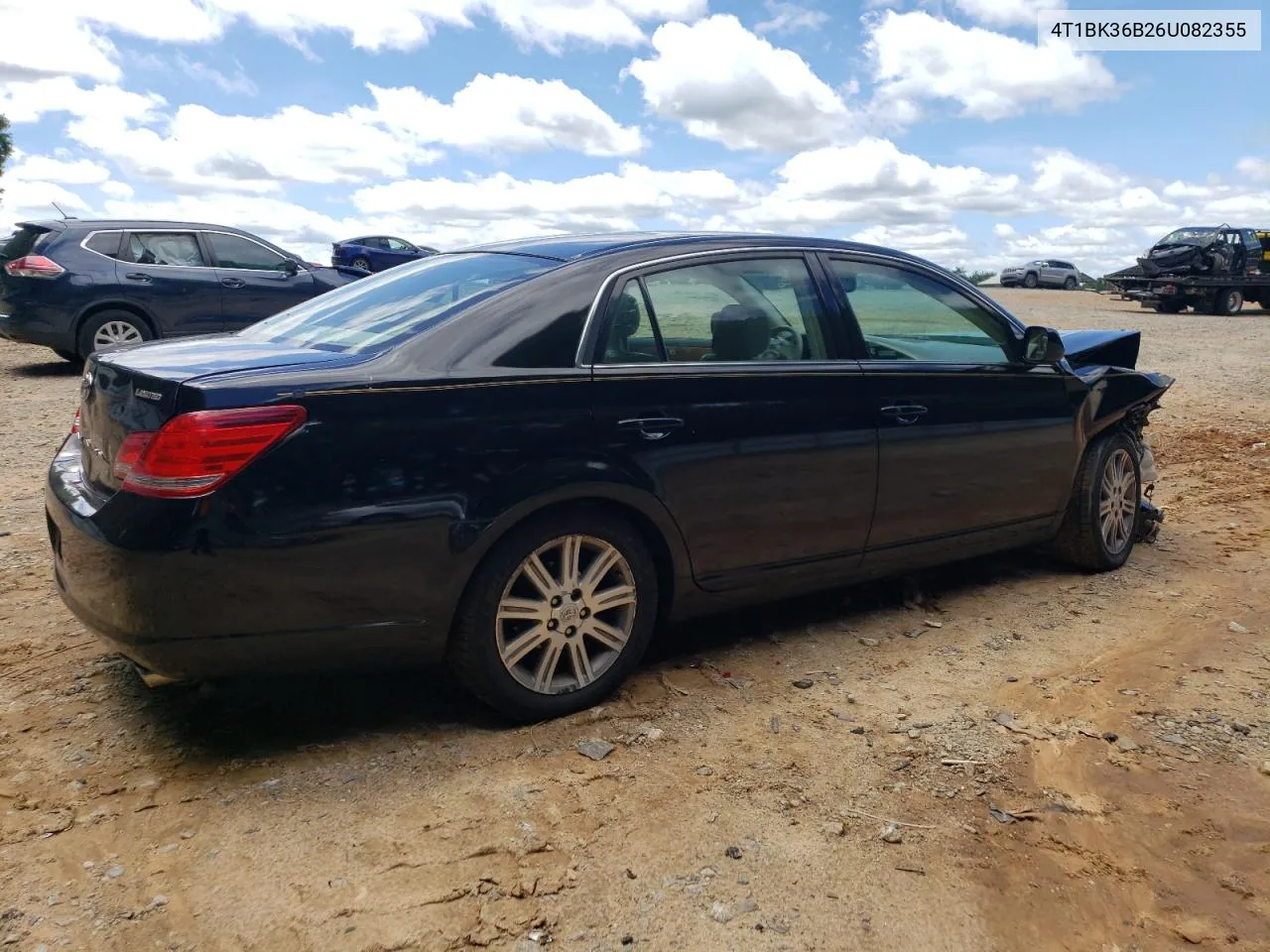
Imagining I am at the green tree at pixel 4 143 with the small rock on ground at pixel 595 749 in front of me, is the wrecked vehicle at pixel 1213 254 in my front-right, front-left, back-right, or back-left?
front-left

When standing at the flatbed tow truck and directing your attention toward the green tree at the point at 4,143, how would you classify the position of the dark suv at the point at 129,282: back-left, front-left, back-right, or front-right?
front-left

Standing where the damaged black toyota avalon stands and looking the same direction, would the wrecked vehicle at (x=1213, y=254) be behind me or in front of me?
in front

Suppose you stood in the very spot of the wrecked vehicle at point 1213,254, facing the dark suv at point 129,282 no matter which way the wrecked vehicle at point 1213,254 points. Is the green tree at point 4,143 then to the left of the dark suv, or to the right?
right

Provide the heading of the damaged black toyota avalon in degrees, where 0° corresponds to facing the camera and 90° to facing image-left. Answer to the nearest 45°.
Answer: approximately 225°

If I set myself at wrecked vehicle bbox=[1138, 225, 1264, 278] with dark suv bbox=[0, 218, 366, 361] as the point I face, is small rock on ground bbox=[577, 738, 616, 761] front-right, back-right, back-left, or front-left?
front-left

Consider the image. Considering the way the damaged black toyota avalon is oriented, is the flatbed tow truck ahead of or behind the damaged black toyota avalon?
ahead

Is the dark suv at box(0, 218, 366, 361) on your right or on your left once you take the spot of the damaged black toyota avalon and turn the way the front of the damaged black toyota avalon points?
on your left
